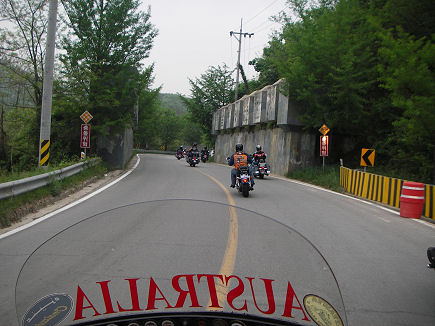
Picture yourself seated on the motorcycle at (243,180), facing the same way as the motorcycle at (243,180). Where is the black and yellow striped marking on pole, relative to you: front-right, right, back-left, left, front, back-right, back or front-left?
left

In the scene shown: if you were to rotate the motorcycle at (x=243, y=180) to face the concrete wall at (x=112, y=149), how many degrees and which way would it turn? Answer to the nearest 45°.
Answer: approximately 45° to its left

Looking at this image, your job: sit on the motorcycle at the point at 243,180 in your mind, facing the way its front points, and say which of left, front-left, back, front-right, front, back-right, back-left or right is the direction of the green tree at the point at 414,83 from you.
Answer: right

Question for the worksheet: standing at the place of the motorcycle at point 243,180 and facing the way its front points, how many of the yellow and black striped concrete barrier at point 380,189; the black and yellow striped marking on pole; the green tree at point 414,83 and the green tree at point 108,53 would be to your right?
2

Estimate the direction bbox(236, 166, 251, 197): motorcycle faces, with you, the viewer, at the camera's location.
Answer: facing away from the viewer

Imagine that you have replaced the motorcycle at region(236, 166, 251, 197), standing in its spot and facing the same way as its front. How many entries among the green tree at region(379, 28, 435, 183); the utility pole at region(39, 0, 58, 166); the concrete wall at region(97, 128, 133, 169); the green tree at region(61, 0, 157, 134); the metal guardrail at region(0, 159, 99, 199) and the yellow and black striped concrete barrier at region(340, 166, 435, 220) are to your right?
2

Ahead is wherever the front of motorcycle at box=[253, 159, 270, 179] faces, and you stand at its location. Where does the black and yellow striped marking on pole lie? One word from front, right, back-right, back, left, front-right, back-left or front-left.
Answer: back-left

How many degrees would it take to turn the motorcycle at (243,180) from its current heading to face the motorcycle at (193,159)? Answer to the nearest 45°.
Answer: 0° — it already faces it

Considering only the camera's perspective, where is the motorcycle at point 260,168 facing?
facing away from the viewer

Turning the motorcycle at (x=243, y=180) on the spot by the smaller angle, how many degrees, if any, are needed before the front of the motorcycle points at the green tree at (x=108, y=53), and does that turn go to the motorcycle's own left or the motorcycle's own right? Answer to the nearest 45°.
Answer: approximately 45° to the motorcycle's own left

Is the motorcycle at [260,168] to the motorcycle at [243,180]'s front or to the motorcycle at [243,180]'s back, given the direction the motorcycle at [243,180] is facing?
to the front

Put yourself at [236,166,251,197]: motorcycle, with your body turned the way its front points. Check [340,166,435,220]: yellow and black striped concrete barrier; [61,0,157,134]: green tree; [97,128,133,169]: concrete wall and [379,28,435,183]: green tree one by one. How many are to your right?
2

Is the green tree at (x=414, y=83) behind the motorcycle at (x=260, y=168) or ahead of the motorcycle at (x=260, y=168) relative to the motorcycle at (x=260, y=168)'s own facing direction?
behind

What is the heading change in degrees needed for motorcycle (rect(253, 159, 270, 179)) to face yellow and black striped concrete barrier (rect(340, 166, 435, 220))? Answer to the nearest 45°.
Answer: approximately 135° to its right
